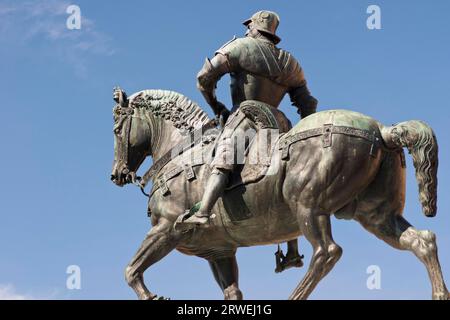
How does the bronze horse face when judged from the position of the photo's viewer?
facing away from the viewer and to the left of the viewer
